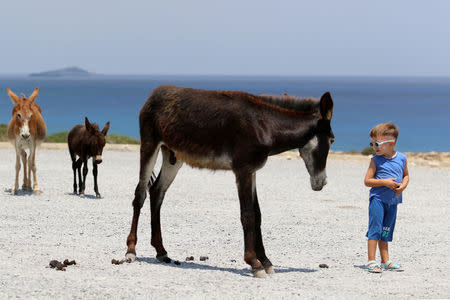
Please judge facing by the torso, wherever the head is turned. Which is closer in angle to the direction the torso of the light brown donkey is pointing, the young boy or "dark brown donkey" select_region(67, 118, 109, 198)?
the young boy

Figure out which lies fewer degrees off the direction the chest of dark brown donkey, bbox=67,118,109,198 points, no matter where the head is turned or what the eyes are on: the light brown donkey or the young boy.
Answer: the young boy

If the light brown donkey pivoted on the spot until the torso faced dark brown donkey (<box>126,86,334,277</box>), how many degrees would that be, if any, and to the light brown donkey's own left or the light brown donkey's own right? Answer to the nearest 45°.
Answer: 0° — it already faces it

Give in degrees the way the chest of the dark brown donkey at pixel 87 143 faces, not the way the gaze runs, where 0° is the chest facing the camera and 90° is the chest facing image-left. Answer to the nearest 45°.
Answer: approximately 315°

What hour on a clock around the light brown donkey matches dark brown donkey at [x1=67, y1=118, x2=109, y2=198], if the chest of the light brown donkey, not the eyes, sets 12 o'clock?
The dark brown donkey is roughly at 10 o'clock from the light brown donkey.

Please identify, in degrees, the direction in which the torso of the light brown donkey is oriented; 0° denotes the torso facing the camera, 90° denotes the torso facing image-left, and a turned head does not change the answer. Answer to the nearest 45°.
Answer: approximately 0°

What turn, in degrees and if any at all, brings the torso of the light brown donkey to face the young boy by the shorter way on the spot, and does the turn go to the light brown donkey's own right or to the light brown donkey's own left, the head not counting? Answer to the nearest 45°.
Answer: approximately 45° to the light brown donkey's own left
